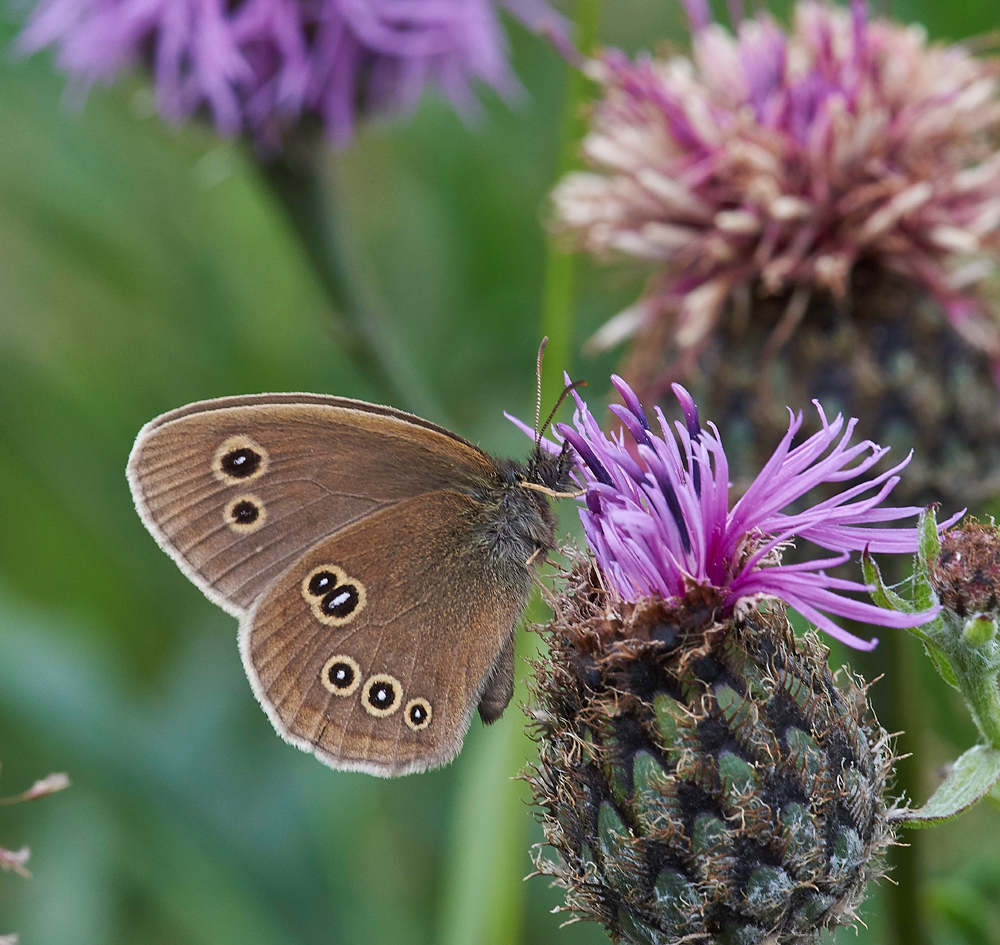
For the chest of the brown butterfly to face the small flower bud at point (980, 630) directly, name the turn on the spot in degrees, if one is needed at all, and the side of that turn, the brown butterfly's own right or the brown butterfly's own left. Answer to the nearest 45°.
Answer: approximately 45° to the brown butterfly's own right

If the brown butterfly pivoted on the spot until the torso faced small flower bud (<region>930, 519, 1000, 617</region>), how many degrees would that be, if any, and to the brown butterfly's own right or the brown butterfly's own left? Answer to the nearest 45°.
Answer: approximately 45° to the brown butterfly's own right

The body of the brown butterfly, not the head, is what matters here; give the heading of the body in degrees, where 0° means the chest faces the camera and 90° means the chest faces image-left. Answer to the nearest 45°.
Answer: approximately 270°
